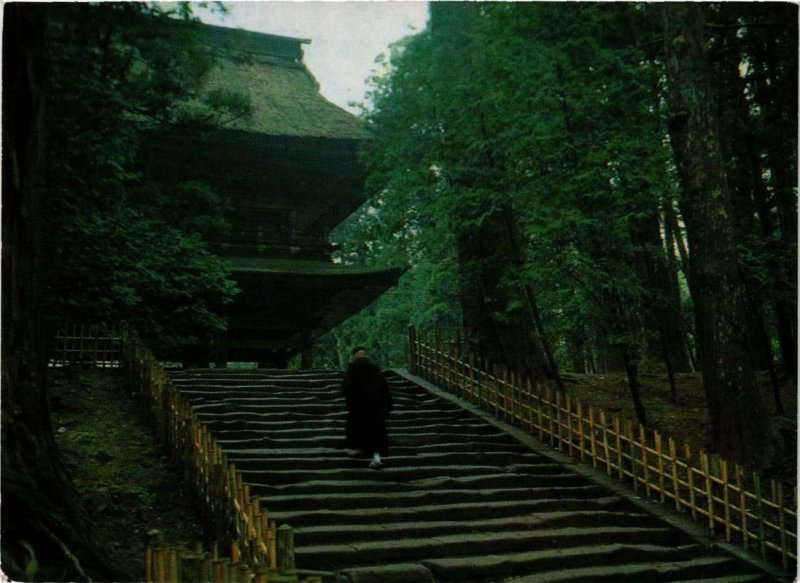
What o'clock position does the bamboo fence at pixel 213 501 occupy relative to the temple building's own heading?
The bamboo fence is roughly at 12 o'clock from the temple building.

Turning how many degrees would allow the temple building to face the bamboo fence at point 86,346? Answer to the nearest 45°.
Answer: approximately 45° to its right

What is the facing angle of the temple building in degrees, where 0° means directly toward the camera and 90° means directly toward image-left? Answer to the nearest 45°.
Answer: approximately 0°

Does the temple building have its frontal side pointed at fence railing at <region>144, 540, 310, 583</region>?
yes

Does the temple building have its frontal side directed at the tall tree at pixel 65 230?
yes
